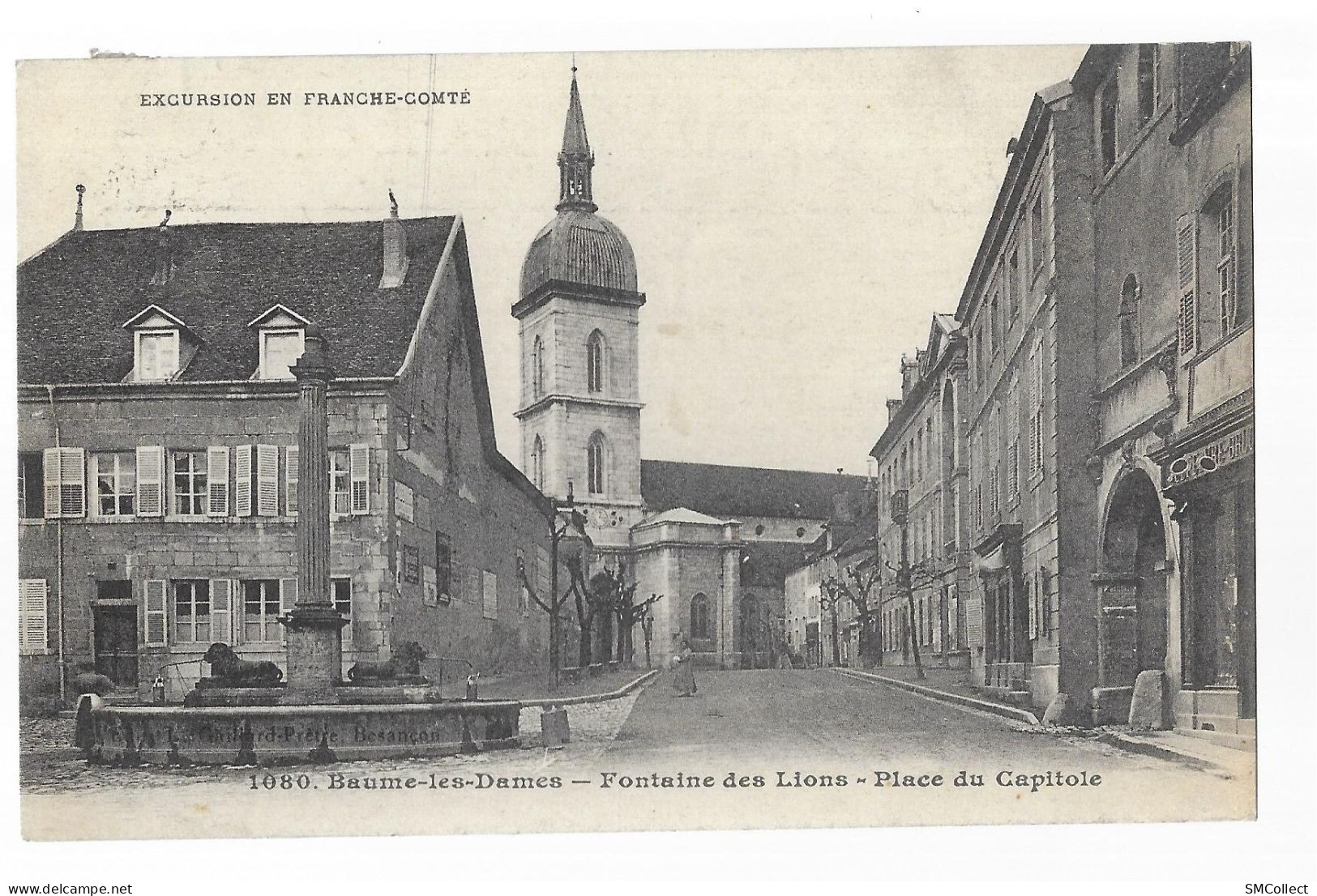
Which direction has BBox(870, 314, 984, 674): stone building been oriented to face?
to the viewer's left

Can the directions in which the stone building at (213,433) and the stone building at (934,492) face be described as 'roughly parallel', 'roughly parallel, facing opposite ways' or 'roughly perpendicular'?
roughly perpendicular

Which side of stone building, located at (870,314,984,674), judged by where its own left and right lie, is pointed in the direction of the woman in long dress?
front

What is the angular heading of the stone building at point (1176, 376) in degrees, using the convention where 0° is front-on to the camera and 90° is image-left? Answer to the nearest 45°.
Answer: approximately 45°
